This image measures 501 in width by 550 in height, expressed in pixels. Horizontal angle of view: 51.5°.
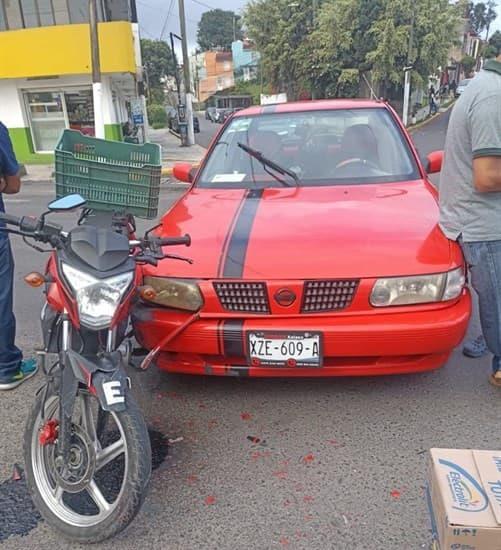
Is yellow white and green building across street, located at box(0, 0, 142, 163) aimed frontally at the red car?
yes

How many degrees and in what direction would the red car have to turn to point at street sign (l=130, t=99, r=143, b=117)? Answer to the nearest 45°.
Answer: approximately 180°

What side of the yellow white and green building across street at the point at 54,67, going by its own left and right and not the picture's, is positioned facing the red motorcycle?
front

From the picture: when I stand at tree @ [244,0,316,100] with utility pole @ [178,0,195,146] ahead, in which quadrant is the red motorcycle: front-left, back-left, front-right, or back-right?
front-left

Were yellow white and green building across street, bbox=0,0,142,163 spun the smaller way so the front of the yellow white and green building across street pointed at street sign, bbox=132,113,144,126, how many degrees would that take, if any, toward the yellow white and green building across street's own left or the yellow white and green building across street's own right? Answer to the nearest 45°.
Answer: approximately 135° to the yellow white and green building across street's own left

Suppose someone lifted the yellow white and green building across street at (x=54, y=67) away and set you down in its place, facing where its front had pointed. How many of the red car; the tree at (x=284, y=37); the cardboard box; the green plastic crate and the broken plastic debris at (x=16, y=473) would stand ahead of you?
4

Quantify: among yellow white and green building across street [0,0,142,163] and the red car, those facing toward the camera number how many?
2

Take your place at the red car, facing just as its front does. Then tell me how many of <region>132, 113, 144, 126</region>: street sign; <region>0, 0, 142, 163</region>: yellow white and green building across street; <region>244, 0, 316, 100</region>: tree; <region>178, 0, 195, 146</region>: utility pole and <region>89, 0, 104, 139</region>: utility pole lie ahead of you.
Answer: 0

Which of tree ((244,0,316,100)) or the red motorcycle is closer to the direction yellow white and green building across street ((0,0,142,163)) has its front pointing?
the red motorcycle

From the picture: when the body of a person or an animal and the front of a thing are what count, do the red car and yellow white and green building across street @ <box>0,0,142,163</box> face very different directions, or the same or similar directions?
same or similar directions

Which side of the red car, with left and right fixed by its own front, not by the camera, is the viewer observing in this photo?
front

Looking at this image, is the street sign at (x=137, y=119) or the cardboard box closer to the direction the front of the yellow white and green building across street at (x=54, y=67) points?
the cardboard box

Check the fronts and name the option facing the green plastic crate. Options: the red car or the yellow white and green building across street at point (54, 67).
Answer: the yellow white and green building across street

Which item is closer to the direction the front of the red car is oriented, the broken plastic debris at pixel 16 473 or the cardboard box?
the cardboard box

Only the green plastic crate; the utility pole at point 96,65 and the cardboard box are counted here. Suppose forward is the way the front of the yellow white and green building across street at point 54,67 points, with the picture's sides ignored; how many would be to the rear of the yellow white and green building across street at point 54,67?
0

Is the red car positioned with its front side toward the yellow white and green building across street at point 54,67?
no

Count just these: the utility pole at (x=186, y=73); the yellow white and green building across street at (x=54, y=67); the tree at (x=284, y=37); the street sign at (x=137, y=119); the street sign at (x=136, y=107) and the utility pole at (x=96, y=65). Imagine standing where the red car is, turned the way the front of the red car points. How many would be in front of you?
0

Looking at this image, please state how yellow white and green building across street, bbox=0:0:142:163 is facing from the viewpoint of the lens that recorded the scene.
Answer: facing the viewer
